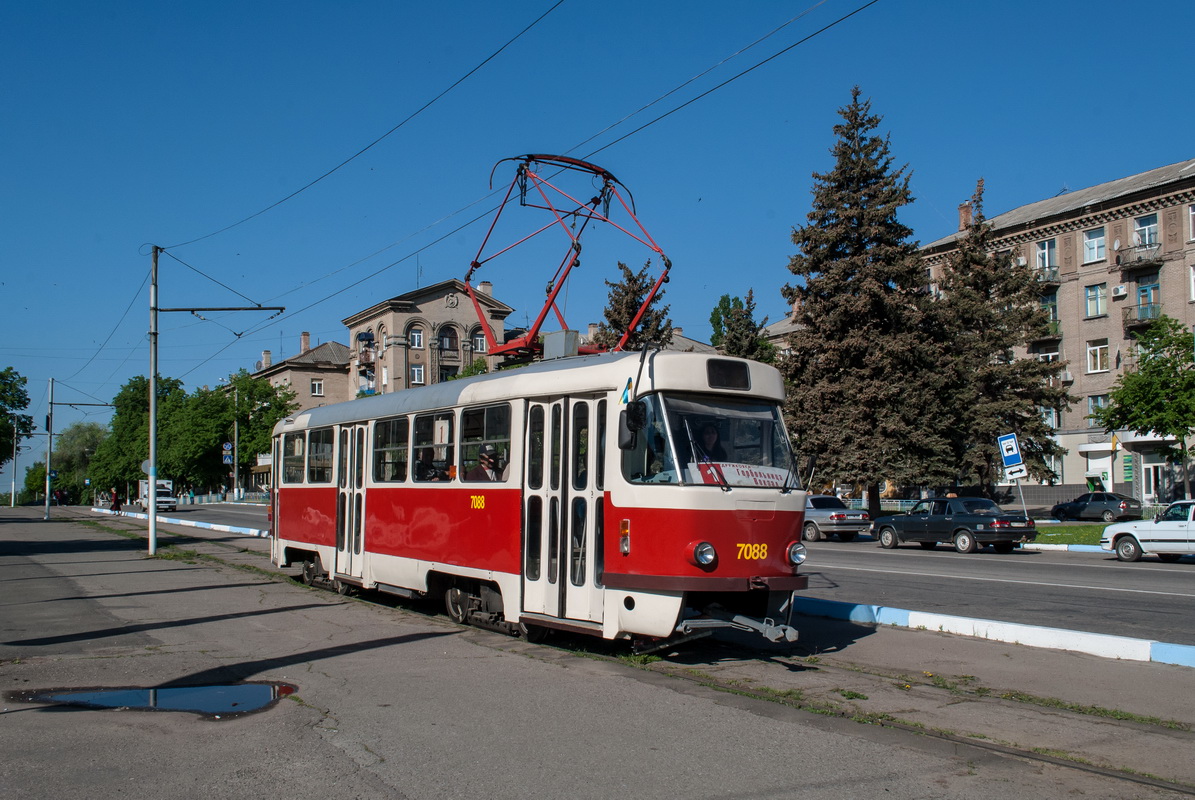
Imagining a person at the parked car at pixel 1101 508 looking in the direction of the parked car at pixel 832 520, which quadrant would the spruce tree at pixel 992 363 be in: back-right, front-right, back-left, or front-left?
front-right

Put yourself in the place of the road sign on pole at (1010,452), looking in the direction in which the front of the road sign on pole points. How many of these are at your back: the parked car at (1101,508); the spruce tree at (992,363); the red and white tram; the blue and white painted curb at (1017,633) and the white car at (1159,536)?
2

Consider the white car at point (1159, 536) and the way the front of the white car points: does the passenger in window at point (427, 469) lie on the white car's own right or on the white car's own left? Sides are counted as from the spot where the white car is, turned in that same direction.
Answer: on the white car's own left

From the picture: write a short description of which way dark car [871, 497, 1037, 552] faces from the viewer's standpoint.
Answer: facing away from the viewer and to the left of the viewer

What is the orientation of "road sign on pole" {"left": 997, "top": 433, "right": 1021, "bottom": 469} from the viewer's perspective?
toward the camera

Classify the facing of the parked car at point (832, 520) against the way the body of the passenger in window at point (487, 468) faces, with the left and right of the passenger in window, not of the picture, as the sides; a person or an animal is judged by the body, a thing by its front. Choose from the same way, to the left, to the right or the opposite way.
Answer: the opposite way

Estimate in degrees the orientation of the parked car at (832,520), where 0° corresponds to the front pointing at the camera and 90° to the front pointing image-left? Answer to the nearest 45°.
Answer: approximately 135°

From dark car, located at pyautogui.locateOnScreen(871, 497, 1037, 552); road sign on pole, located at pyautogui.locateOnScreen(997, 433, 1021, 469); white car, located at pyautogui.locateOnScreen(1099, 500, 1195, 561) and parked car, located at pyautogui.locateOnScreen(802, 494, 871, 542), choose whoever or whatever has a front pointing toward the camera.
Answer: the road sign on pole

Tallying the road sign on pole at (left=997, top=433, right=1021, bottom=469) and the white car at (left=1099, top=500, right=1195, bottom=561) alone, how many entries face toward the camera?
1

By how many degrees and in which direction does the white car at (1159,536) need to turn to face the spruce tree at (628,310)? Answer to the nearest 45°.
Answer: approximately 45° to its right

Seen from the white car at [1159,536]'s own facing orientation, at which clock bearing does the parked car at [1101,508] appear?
The parked car is roughly at 3 o'clock from the white car.

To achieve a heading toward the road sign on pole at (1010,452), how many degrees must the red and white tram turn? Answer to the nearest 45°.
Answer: approximately 90° to its left

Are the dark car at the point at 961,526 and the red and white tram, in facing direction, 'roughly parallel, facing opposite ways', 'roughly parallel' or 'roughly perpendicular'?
roughly parallel, facing opposite ways

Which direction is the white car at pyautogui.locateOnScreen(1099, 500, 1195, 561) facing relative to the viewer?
to the viewer's left

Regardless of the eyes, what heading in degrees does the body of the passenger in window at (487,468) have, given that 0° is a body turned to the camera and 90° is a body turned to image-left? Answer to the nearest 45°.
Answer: approximately 315°
